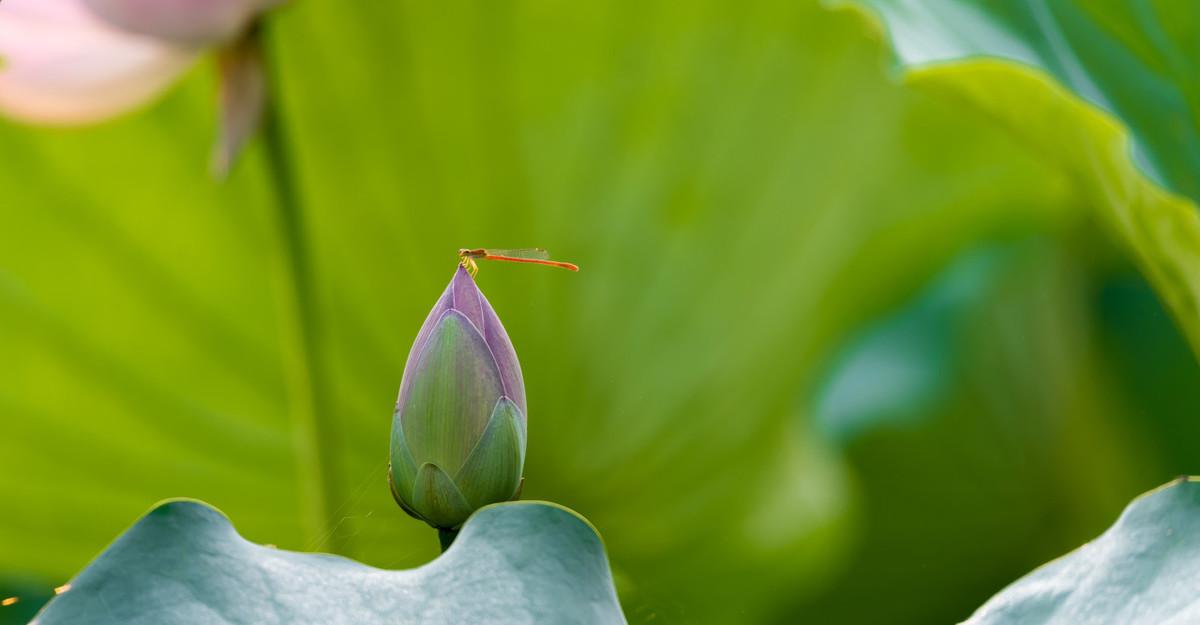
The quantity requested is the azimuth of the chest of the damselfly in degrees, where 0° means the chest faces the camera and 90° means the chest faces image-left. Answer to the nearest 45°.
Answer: approximately 90°

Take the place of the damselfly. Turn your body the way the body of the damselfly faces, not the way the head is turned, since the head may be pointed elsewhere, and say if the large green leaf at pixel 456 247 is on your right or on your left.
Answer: on your right
